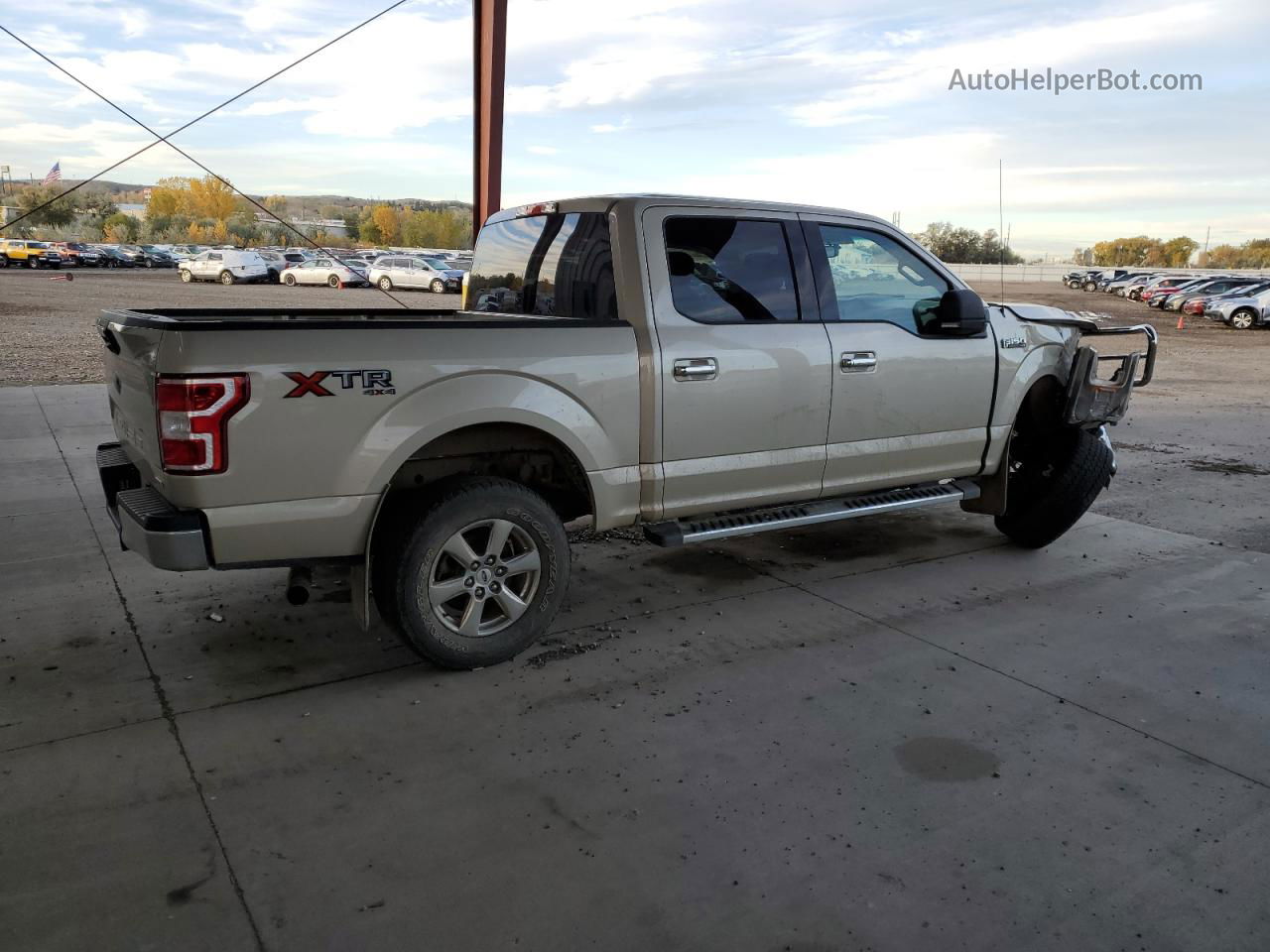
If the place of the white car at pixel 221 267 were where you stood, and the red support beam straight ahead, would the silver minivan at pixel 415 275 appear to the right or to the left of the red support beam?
left

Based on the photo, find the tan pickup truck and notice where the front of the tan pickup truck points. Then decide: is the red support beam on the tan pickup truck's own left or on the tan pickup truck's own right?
on the tan pickup truck's own left

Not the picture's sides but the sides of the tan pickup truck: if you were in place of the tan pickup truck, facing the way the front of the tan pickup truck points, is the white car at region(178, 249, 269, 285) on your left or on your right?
on your left

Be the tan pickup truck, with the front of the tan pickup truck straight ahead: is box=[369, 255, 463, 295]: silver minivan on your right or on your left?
on your left

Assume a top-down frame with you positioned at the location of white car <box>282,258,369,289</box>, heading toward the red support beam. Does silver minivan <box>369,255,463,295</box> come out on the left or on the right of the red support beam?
left

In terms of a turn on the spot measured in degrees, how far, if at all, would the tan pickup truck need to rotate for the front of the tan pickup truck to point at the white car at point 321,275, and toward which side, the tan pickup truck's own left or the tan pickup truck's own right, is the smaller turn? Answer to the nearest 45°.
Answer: approximately 45° to the tan pickup truck's own left

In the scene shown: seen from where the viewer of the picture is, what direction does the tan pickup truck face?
facing away from the viewer and to the right of the viewer
